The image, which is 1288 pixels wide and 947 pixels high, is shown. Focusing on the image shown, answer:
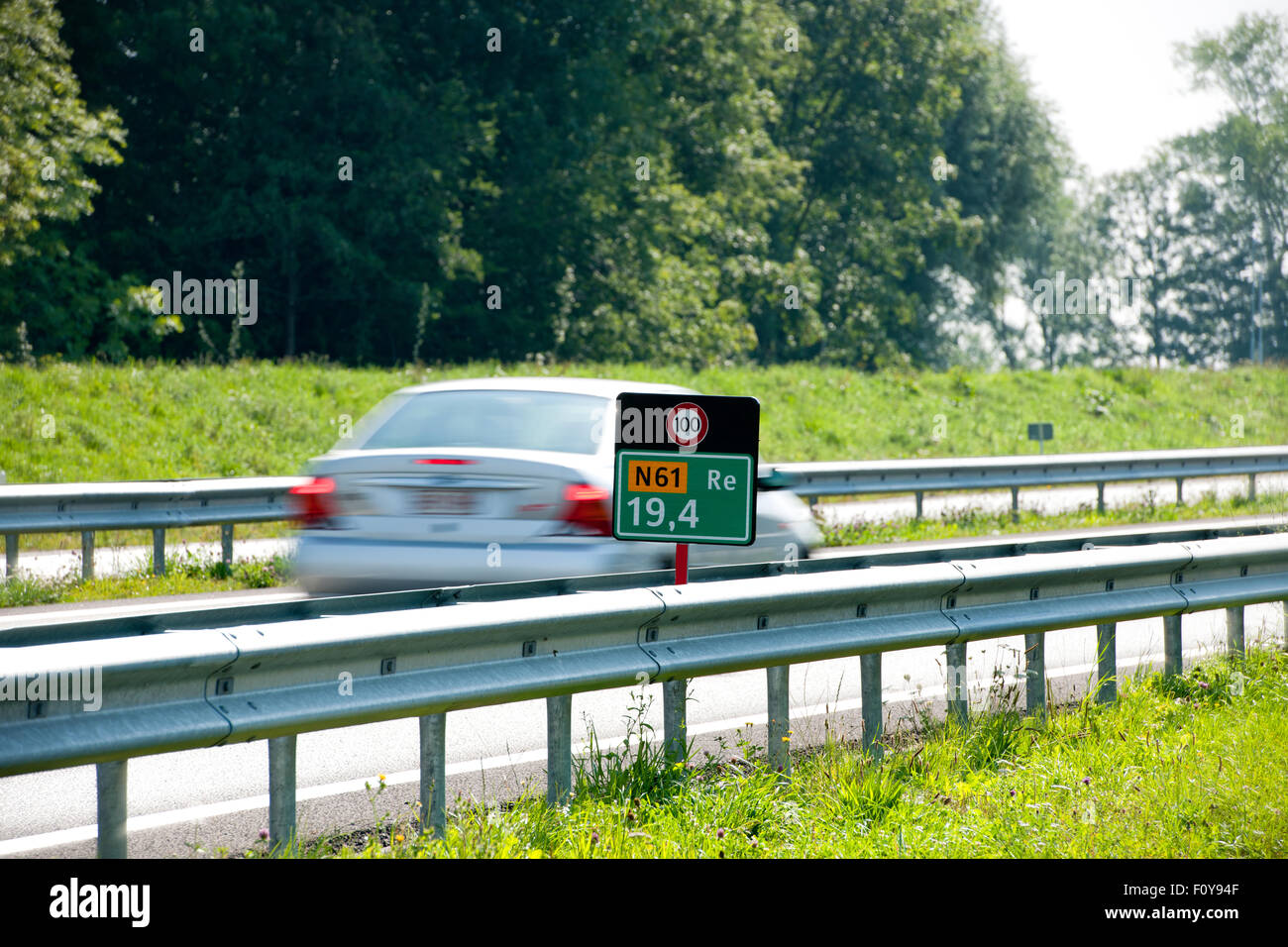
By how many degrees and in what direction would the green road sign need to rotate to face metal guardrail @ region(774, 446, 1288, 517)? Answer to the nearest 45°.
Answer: approximately 180°

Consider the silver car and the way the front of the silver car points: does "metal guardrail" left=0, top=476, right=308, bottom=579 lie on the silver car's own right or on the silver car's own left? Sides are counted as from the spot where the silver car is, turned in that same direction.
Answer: on the silver car's own left

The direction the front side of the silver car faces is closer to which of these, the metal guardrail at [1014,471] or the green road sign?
the metal guardrail

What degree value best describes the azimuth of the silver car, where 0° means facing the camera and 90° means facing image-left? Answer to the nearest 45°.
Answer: approximately 225°

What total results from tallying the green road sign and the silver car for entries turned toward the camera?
1

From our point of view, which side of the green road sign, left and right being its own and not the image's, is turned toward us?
front

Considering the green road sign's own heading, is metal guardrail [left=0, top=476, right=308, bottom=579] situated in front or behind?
behind
